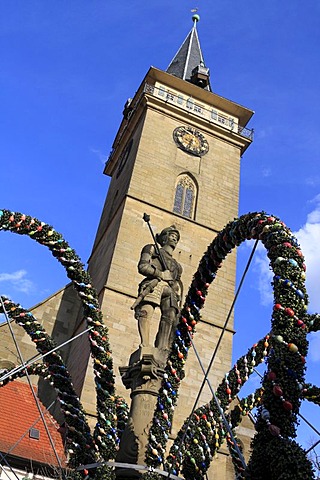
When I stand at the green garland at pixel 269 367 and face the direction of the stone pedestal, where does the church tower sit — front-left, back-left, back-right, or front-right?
front-right

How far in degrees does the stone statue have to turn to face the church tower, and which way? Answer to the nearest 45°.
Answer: approximately 135° to its left

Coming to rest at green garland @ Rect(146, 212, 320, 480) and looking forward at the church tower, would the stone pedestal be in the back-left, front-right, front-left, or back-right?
front-left

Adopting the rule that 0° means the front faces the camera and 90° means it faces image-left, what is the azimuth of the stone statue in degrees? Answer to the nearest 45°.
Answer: approximately 315°
